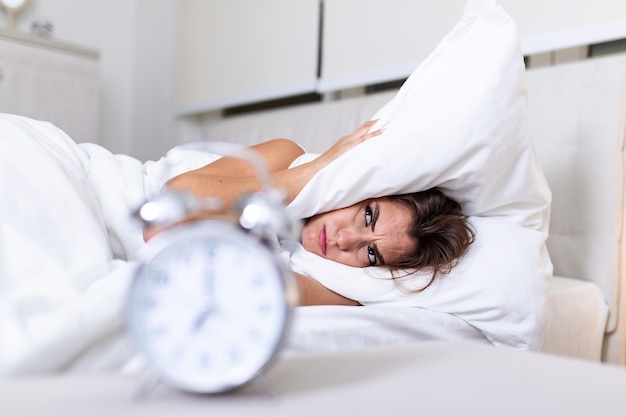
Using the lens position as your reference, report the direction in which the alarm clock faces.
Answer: facing the viewer

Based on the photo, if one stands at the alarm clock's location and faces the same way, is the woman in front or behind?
behind

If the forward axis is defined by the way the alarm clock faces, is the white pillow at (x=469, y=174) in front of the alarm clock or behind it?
behind

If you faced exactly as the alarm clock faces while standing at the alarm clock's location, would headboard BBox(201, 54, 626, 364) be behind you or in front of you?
behind
